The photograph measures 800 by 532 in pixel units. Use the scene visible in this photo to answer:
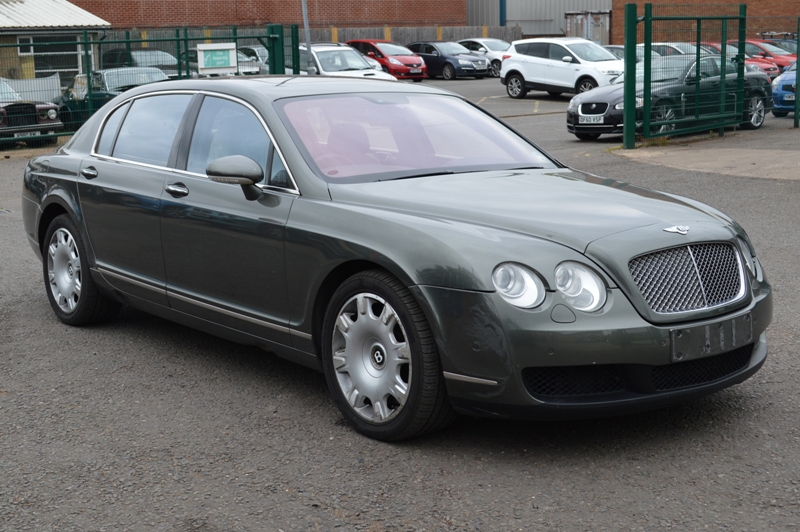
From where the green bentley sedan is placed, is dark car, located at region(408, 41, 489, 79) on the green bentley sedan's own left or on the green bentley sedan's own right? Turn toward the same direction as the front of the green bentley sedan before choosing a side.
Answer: on the green bentley sedan's own left

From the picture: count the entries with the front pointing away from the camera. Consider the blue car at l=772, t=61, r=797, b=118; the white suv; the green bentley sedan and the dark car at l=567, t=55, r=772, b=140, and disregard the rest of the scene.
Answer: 0

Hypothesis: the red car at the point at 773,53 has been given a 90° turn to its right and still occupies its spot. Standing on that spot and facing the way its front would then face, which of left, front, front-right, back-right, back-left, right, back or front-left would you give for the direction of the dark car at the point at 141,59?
front

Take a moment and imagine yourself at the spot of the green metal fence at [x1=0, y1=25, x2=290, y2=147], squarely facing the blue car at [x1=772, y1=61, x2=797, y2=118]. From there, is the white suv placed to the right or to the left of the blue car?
left

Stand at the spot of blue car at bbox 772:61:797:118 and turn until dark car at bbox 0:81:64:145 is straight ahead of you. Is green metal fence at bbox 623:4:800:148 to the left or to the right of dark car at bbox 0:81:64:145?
left

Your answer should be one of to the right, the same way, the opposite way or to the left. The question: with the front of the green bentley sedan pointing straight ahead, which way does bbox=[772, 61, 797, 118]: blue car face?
to the right

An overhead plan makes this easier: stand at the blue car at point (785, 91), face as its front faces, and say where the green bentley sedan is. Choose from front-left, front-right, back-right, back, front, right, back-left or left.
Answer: front-left

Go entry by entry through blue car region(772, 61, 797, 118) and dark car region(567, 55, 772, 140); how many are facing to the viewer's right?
0

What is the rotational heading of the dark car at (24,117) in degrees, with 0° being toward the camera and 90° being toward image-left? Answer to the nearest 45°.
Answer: approximately 315°

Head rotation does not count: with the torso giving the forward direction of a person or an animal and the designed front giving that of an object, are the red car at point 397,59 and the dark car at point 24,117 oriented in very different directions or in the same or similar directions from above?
same or similar directions

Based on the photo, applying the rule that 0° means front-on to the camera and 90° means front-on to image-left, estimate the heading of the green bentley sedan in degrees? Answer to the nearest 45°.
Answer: approximately 315°

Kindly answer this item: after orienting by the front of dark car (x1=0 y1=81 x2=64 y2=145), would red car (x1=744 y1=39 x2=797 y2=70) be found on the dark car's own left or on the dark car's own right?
on the dark car's own left
